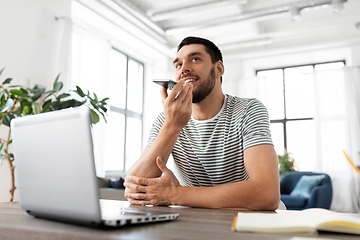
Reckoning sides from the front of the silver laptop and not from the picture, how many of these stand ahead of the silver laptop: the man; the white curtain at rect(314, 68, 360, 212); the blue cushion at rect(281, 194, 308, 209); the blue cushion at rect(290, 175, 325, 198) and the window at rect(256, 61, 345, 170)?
5

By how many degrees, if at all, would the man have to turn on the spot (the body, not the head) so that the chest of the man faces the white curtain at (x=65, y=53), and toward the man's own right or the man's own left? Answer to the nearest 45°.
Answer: approximately 90° to the man's own right

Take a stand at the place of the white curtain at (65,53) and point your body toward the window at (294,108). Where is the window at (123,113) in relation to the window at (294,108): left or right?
left

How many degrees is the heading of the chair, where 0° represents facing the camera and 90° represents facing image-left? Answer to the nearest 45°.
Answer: approximately 45°

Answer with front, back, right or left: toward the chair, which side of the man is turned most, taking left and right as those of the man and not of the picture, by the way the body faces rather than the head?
back

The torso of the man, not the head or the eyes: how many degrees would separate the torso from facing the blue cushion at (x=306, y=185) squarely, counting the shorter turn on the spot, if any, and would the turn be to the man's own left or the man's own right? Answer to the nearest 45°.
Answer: approximately 180°

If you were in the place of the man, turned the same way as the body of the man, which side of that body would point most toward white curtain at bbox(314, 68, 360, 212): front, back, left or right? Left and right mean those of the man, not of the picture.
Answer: back

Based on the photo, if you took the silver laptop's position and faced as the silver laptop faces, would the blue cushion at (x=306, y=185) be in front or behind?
in front

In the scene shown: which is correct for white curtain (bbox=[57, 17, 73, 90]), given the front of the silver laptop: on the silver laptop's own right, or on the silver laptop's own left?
on the silver laptop's own left

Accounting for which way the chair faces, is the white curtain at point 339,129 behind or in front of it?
behind

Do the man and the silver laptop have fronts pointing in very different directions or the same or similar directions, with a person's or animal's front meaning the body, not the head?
very different directions

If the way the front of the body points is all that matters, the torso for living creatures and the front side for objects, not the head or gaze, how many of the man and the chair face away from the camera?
0

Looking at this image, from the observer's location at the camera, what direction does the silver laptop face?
facing away from the viewer and to the right of the viewer

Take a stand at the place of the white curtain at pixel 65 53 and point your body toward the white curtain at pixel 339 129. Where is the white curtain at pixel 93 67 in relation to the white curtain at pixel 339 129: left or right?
left

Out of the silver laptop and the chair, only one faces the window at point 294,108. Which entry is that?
the silver laptop

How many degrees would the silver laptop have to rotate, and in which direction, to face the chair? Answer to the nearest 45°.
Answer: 0° — it already faces it
